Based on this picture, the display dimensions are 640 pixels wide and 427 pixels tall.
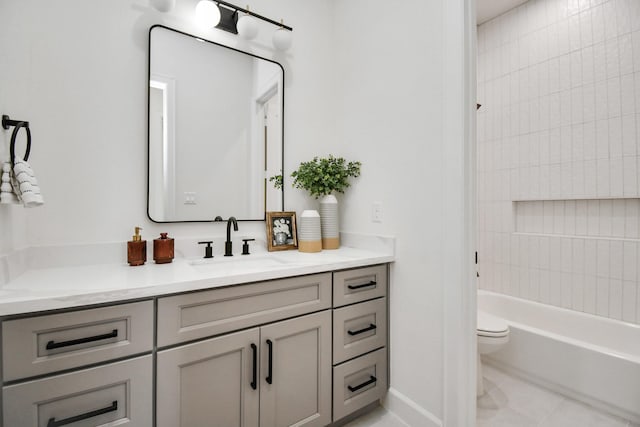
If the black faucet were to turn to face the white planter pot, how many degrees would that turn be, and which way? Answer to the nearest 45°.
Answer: approximately 45° to its left

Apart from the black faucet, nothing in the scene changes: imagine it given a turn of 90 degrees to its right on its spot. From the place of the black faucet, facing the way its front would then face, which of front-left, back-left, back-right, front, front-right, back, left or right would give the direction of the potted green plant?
back-left

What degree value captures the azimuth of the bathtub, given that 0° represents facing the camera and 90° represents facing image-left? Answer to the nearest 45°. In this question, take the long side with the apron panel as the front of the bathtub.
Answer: approximately 45°

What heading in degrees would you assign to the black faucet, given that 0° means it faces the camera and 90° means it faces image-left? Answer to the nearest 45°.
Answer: approximately 315°

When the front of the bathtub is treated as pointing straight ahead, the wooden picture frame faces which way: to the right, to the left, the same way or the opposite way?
to the left

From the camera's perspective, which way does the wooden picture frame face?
toward the camera

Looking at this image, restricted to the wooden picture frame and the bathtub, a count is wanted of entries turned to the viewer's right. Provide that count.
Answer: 0

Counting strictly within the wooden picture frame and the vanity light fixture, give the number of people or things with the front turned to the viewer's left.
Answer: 0

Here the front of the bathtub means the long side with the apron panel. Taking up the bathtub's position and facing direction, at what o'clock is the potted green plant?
The potted green plant is roughly at 12 o'clock from the bathtub.
